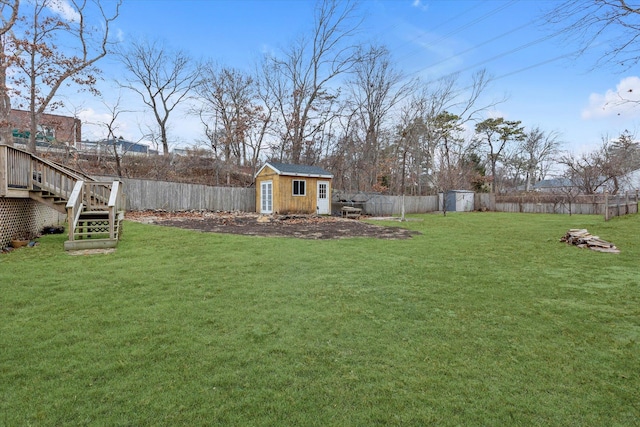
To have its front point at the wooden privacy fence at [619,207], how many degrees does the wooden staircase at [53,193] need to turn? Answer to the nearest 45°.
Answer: approximately 90° to its left

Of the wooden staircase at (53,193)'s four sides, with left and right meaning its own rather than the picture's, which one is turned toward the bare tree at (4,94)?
back

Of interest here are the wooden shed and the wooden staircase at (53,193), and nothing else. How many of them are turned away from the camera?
0

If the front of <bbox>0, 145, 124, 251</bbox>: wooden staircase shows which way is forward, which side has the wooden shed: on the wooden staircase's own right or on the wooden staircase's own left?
on the wooden staircase's own left

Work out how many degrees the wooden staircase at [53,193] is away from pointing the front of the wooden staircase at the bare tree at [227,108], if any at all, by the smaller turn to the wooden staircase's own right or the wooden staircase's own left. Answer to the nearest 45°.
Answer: approximately 135° to the wooden staircase's own left

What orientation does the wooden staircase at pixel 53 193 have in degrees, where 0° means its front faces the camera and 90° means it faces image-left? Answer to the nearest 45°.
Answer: approximately 0°

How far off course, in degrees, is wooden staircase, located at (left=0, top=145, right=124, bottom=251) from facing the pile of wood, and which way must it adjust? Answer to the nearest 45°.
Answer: approximately 45° to its left

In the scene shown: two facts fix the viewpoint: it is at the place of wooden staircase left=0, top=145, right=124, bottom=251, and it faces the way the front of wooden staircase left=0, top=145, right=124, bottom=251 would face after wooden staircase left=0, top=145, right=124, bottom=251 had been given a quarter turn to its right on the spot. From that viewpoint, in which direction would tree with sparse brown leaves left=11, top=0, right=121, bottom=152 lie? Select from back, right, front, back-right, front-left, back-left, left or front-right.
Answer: right

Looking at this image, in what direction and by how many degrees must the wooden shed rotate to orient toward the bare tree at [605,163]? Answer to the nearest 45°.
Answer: approximately 135° to its left

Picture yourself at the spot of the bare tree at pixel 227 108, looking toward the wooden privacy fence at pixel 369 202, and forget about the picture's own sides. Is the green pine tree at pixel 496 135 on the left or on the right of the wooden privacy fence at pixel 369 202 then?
left

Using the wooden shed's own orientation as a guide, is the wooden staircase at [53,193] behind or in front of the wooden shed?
in front
